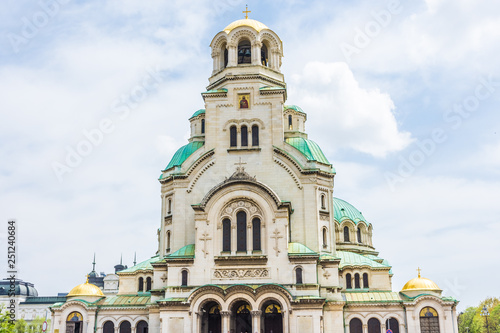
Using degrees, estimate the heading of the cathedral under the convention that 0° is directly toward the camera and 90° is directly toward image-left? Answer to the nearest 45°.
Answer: approximately 0°
